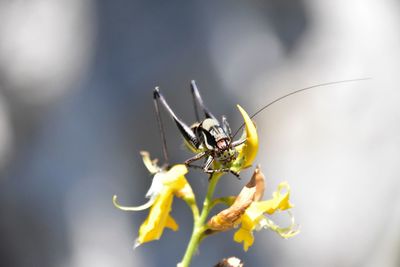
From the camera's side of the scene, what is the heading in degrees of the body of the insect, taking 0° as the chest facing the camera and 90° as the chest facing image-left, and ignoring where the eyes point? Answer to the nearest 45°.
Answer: approximately 315°
